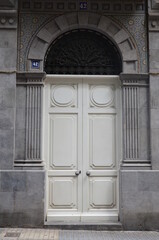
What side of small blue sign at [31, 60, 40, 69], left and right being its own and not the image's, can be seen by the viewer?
front

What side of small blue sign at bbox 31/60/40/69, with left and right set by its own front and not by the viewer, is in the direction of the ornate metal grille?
left
